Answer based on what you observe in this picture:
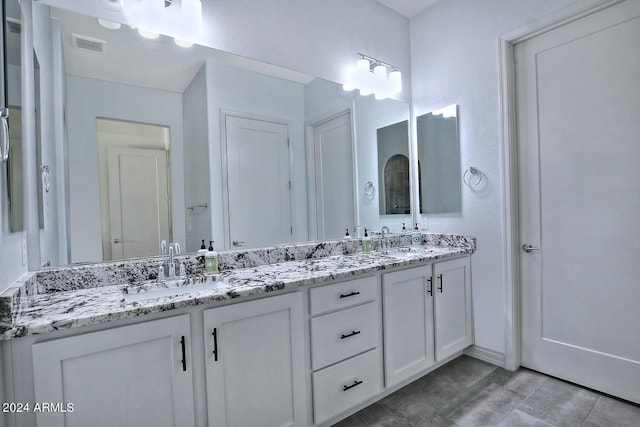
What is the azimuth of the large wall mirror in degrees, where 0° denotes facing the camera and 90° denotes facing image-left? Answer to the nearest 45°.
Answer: approximately 315°

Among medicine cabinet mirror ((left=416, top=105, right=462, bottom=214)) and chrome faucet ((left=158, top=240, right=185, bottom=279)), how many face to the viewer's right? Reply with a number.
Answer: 0

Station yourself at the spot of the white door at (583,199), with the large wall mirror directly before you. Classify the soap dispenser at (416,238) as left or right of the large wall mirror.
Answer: right

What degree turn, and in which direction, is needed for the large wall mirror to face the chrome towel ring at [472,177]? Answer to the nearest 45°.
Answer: approximately 45° to its left

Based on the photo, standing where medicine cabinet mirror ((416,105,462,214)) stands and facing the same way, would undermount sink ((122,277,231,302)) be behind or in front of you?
in front

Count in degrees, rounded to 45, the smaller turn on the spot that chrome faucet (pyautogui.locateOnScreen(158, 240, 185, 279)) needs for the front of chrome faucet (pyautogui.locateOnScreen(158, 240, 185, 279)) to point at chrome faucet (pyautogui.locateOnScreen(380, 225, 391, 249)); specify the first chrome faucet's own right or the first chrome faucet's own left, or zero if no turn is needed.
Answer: approximately 90° to the first chrome faucet's own left

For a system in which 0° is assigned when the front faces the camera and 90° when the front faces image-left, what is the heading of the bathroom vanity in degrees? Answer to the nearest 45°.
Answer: approximately 315°

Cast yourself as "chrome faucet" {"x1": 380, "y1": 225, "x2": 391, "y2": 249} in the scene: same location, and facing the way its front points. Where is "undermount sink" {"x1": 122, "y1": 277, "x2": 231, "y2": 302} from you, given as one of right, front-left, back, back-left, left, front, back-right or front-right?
right

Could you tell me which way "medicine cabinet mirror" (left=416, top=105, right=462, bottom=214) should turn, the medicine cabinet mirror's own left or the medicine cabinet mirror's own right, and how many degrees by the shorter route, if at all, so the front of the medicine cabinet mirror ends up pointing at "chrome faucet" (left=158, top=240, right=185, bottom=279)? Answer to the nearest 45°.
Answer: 0° — it already faces it

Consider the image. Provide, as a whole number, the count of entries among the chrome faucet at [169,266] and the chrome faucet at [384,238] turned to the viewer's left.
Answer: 0

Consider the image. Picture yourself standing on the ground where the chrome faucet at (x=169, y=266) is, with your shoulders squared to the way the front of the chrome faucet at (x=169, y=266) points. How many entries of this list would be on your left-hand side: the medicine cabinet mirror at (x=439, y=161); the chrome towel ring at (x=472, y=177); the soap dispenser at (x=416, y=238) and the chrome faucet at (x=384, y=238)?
4
